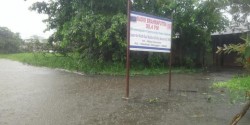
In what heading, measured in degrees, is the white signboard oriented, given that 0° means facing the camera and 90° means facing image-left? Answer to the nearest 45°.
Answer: approximately 315°
